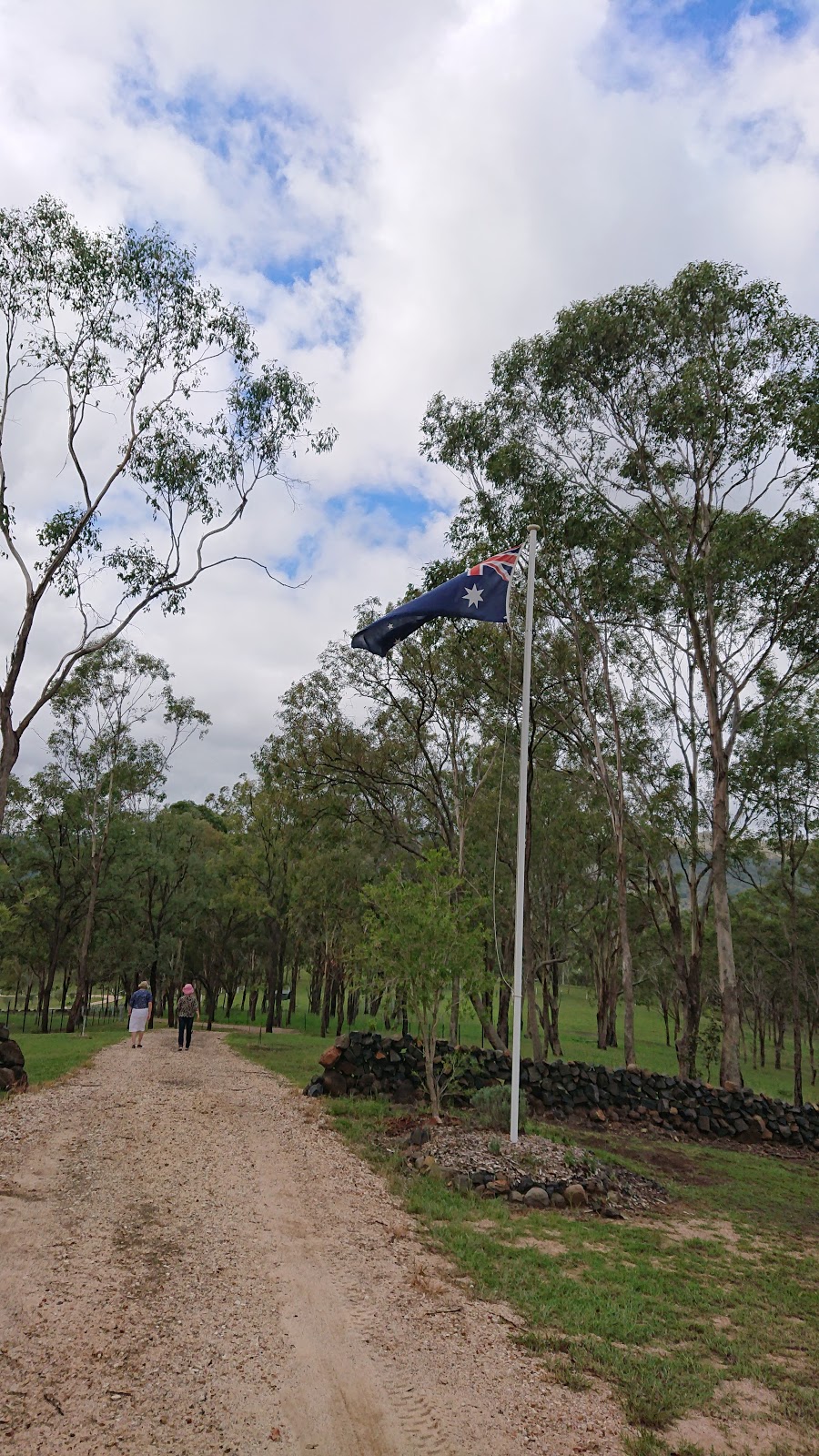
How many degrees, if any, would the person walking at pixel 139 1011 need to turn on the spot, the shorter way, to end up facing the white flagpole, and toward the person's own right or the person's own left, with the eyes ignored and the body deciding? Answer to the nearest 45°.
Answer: approximately 180°

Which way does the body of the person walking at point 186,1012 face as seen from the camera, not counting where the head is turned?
away from the camera

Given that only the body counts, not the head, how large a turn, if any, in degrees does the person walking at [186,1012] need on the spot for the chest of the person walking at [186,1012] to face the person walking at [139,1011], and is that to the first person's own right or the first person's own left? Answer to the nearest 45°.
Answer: approximately 45° to the first person's own left

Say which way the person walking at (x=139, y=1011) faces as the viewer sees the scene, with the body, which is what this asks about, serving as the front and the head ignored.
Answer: away from the camera

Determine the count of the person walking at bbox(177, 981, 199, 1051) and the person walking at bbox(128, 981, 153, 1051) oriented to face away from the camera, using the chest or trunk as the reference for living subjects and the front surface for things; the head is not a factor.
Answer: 2

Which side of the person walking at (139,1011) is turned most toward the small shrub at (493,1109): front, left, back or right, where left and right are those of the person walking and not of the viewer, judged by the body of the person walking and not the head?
back

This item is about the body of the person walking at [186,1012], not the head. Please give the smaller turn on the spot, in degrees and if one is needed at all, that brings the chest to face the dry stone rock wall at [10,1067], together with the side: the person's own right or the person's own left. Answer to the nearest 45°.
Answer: approximately 180°

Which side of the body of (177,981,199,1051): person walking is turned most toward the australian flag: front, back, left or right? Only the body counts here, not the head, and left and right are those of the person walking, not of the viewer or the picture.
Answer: back

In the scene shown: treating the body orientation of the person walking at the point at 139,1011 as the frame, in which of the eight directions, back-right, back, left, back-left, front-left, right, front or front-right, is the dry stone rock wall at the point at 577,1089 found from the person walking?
back-right

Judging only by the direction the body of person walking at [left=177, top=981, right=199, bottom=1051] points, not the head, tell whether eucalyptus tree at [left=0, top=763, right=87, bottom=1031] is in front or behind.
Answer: in front
